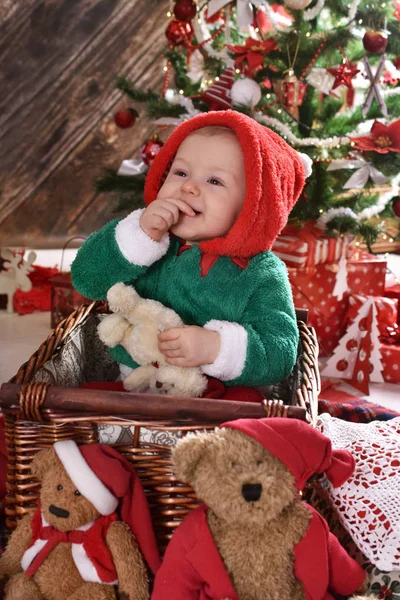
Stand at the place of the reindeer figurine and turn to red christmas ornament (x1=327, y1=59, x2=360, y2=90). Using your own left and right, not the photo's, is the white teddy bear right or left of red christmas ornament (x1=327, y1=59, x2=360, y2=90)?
right

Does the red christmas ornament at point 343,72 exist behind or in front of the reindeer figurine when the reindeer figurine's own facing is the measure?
in front

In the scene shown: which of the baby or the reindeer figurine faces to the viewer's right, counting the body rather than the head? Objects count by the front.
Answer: the reindeer figurine

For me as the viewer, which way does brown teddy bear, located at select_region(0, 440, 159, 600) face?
facing the viewer and to the left of the viewer

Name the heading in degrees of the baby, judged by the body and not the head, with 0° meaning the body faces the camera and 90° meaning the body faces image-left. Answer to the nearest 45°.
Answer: approximately 45°

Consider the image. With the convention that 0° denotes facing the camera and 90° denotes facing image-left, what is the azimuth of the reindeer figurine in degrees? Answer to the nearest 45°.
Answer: approximately 270°

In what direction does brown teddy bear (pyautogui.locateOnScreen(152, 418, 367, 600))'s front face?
toward the camera

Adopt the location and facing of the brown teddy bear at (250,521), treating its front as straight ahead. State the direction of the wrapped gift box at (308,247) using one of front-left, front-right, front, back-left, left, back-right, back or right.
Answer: back

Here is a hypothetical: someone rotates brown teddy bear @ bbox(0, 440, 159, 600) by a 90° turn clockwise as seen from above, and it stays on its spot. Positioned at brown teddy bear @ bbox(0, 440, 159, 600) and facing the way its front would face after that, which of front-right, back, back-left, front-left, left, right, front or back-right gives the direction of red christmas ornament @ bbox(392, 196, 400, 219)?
right
